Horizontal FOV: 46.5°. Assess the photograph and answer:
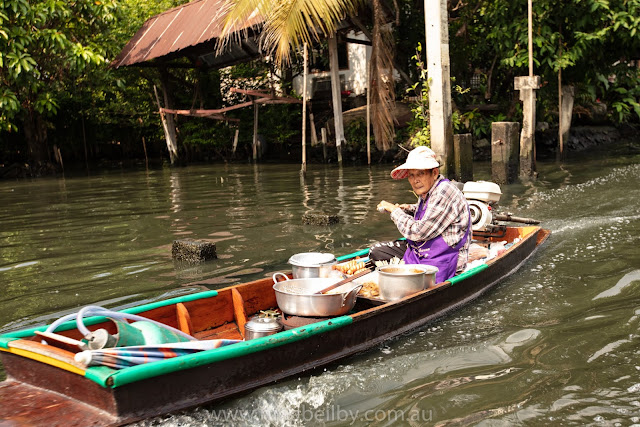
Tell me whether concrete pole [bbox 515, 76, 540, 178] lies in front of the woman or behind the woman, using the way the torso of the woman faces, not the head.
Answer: behind

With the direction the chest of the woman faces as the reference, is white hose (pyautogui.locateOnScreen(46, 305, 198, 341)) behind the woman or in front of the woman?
in front

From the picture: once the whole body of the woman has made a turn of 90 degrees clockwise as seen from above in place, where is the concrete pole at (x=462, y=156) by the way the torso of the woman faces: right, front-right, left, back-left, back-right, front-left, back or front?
front-right

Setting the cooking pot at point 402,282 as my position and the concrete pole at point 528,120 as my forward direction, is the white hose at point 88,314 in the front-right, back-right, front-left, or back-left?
back-left

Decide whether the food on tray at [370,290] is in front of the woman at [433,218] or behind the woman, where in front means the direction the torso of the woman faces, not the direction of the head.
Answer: in front

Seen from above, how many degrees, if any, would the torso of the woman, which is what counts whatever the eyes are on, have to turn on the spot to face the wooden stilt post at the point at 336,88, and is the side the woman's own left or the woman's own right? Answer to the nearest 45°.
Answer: approximately 135° to the woman's own right

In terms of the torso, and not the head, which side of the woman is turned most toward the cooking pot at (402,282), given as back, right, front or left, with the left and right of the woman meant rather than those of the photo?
front

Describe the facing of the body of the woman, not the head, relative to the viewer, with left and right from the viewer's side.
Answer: facing the viewer and to the left of the viewer

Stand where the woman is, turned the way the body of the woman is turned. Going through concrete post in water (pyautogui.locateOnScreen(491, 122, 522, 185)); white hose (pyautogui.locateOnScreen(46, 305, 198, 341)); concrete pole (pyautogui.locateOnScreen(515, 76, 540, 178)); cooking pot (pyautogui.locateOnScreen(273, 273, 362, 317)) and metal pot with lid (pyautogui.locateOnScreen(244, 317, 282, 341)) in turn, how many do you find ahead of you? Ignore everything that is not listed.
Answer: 3

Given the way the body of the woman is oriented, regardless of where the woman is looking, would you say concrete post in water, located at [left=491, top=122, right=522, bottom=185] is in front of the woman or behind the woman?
behind

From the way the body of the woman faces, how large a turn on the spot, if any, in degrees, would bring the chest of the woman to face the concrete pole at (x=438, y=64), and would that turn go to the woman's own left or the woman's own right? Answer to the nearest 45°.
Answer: approximately 135° to the woman's own right

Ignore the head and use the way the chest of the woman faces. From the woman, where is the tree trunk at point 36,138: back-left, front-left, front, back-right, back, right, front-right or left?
right

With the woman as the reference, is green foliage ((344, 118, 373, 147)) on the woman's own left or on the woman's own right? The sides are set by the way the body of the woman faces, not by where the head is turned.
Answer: on the woman's own right

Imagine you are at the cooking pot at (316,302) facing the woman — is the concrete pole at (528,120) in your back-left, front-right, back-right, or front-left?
front-left

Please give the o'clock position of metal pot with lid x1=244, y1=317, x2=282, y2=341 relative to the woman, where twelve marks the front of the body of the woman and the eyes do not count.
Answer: The metal pot with lid is roughly at 12 o'clock from the woman.
